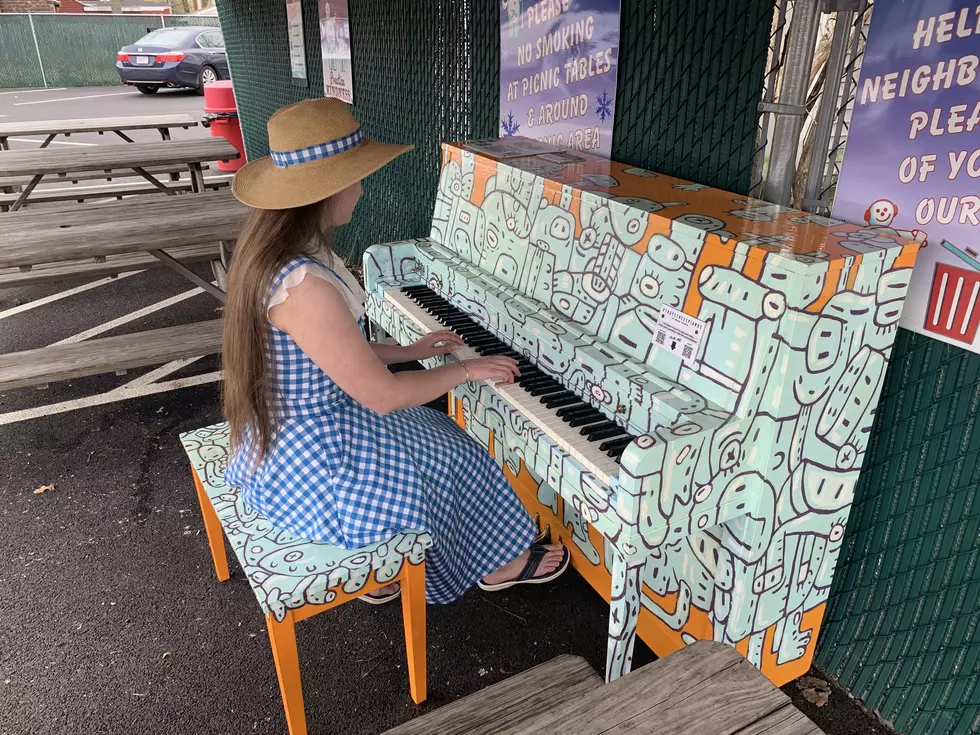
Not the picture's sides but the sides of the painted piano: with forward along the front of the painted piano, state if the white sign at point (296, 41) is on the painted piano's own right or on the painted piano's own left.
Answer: on the painted piano's own right

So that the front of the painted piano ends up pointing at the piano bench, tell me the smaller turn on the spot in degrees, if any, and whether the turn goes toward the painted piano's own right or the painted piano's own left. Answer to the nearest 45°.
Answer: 0° — it already faces it

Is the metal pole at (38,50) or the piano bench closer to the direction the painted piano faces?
the piano bench

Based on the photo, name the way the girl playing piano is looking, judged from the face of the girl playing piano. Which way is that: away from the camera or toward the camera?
away from the camera

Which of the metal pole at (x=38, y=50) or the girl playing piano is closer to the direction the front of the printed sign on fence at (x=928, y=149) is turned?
the girl playing piano

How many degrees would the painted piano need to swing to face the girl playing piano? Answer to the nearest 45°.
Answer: approximately 45° to its right

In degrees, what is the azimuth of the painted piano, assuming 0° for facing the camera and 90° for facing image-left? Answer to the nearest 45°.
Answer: approximately 45°

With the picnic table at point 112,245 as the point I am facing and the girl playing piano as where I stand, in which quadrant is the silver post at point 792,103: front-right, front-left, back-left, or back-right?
back-right

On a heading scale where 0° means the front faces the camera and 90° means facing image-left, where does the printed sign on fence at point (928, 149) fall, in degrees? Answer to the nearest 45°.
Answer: approximately 45°
